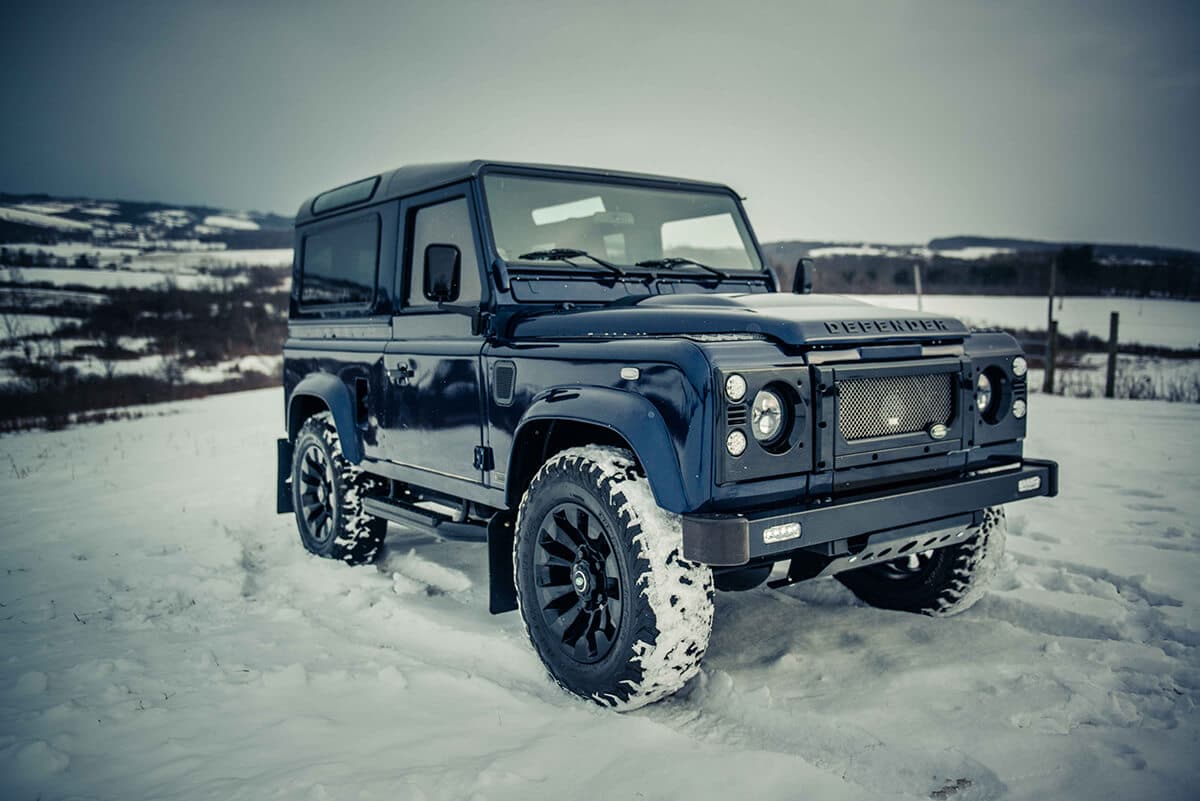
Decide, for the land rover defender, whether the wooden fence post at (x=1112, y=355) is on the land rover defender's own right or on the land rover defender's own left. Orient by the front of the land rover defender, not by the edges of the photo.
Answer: on the land rover defender's own left

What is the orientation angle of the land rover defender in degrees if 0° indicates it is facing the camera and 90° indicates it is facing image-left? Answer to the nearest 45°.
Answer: approximately 315°
